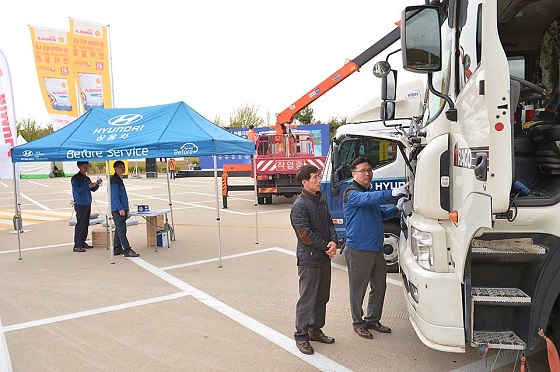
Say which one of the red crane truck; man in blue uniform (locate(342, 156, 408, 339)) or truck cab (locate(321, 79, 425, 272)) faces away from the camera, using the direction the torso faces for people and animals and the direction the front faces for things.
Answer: the red crane truck

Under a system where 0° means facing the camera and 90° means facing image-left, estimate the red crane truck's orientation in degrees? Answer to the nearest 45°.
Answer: approximately 180°

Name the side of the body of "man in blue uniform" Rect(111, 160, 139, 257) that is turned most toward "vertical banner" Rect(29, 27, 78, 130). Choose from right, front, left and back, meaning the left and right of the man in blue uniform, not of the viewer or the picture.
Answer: left

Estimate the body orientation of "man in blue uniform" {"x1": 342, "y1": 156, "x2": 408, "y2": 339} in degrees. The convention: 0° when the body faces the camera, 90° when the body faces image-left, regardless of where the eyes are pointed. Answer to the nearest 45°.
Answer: approximately 315°

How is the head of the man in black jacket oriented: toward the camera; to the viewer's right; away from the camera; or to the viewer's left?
to the viewer's right

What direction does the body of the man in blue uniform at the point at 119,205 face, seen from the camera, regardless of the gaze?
to the viewer's right
